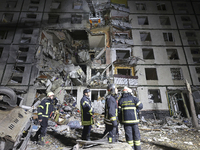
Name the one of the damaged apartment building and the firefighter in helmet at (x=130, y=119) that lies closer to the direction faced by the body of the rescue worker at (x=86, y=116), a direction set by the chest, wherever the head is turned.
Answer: the firefighter in helmet

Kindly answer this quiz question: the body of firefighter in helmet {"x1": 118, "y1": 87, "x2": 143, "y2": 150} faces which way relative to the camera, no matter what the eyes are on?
away from the camera

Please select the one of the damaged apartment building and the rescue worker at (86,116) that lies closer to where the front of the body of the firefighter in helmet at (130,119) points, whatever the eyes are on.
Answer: the damaged apartment building

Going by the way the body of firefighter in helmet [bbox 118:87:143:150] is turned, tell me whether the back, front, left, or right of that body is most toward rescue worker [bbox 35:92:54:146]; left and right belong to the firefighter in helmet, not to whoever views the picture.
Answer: left
